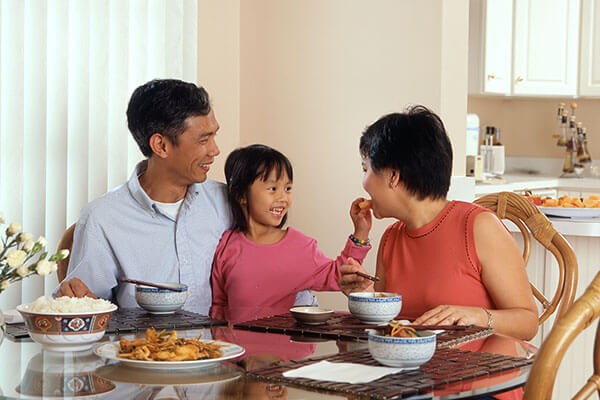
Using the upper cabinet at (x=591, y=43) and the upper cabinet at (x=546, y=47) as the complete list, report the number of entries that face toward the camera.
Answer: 2

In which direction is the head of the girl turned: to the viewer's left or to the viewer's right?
to the viewer's right

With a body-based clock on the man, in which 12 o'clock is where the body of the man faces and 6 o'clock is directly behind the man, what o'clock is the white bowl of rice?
The white bowl of rice is roughly at 2 o'clock from the man.

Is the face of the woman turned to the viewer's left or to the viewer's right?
to the viewer's left

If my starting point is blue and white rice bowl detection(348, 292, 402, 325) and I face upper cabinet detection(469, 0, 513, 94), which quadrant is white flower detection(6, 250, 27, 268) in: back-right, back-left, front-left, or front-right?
back-left
